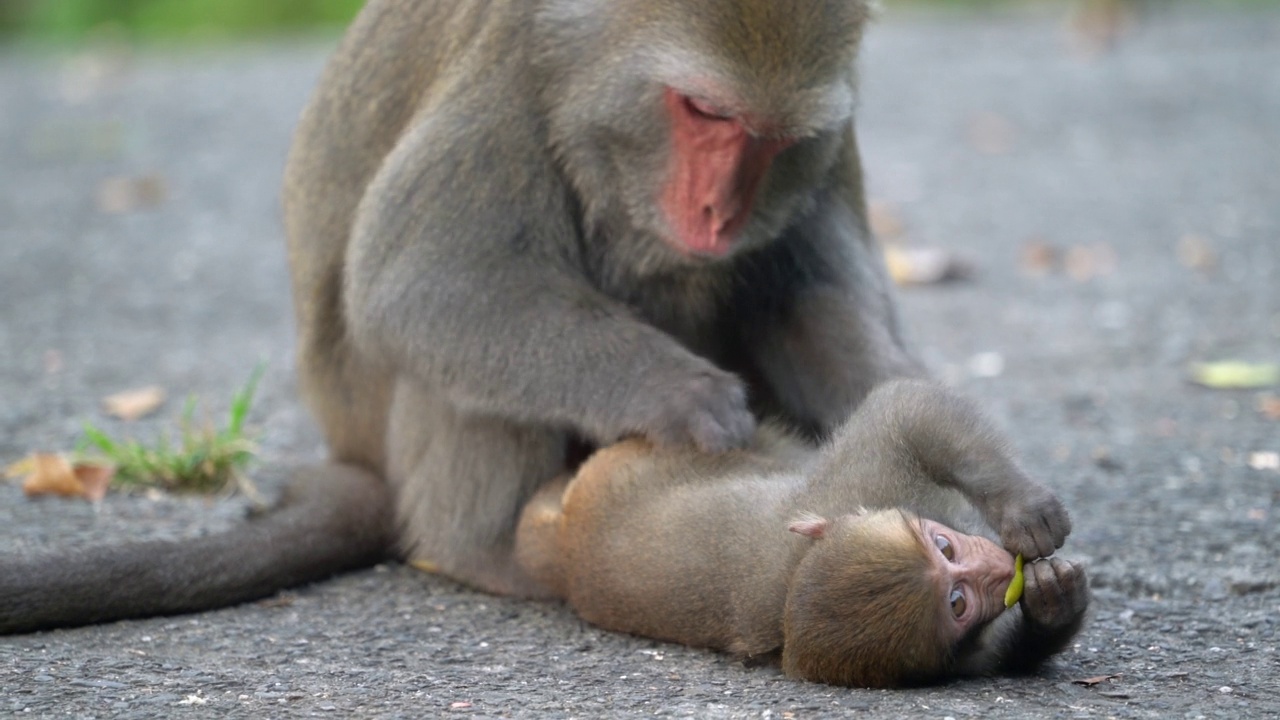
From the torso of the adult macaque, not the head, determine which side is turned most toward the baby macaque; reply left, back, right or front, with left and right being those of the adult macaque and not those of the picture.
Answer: front

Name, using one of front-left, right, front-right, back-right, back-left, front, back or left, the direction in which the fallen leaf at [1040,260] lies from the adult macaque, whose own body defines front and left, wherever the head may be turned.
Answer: left

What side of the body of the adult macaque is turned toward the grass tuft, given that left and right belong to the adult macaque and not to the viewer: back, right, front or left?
back

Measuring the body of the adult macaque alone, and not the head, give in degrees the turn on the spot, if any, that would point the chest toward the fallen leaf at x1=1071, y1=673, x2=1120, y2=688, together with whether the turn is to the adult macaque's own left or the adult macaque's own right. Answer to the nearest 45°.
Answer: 0° — it already faces it

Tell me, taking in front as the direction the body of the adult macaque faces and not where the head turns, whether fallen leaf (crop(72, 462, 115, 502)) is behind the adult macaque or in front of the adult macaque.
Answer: behind

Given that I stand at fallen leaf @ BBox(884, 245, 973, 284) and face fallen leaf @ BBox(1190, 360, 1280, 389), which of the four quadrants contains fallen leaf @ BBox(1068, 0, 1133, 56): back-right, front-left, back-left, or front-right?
back-left

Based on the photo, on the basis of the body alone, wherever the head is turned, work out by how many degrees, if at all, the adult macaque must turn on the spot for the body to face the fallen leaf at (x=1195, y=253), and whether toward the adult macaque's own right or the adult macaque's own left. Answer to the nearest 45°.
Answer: approximately 90° to the adult macaque's own left

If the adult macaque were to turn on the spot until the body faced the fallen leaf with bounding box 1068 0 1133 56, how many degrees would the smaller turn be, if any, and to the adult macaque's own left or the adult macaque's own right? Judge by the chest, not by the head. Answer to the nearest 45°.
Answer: approximately 90° to the adult macaque's own left

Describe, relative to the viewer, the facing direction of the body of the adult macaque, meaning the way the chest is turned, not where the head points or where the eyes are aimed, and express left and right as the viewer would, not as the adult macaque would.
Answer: facing the viewer and to the right of the viewer
